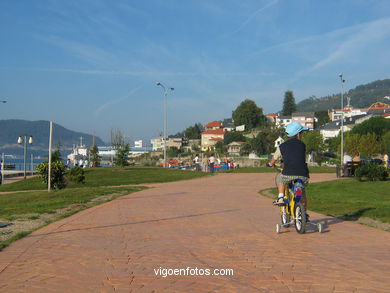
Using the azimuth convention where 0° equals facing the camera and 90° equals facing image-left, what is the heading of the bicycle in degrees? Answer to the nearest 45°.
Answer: approximately 135°

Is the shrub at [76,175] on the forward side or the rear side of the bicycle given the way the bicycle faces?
on the forward side

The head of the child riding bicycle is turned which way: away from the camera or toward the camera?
away from the camera

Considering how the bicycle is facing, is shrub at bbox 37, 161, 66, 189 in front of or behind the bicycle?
in front

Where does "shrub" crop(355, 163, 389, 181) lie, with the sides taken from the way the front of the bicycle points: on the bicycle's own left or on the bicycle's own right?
on the bicycle's own right
